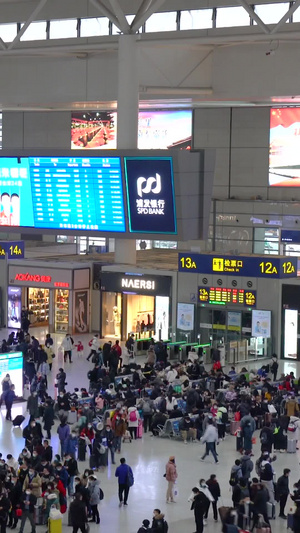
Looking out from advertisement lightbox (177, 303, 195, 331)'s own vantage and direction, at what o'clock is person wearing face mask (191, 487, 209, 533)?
The person wearing face mask is roughly at 12 o'clock from the advertisement lightbox.

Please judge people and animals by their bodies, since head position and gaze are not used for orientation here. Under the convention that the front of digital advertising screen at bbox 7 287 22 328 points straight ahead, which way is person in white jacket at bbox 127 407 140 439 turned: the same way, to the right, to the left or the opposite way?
the opposite way

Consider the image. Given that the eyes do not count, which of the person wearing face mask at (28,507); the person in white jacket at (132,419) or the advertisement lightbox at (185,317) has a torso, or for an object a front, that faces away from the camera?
the person in white jacket

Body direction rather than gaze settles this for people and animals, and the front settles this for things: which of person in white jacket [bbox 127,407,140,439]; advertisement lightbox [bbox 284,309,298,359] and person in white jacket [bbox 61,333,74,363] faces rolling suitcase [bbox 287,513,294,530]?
the advertisement lightbox

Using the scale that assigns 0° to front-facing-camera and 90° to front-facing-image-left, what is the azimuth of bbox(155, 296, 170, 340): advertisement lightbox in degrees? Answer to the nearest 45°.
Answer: approximately 0°

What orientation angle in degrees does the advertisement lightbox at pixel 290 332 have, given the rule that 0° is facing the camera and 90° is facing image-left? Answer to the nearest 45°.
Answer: approximately 0°
